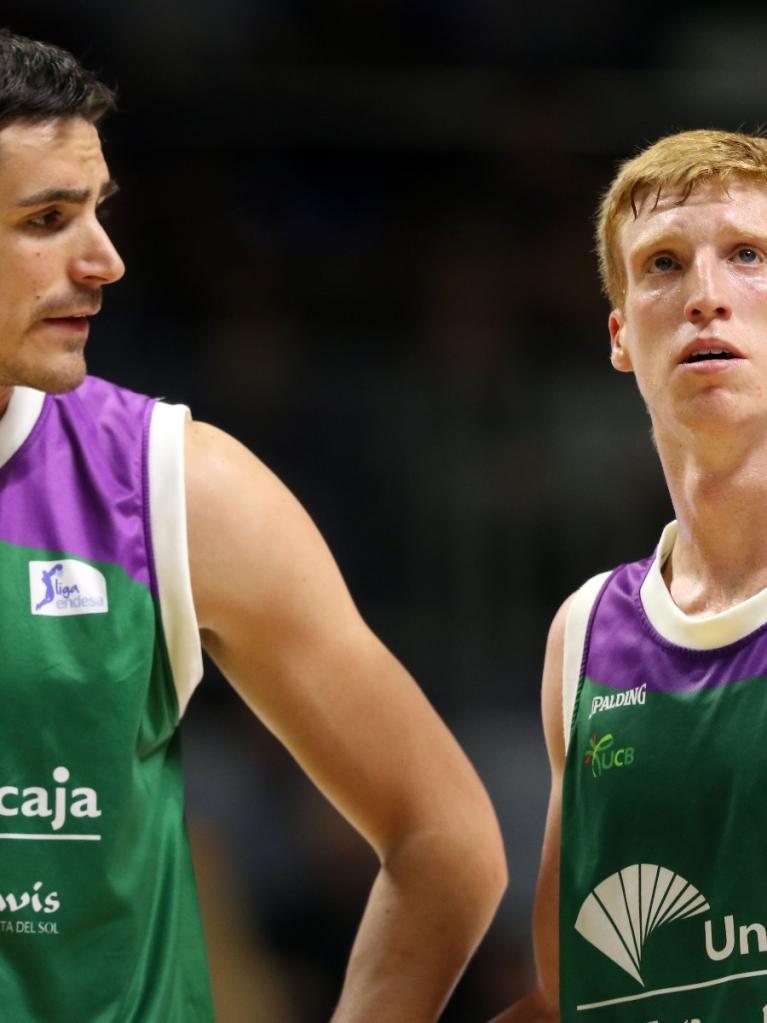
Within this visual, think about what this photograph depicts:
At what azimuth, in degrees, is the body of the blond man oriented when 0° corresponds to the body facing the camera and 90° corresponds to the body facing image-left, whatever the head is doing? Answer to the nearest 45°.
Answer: approximately 0°

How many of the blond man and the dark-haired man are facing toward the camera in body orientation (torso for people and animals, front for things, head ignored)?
2

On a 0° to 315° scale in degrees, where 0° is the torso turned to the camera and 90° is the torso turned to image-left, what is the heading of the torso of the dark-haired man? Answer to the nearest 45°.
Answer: approximately 0°

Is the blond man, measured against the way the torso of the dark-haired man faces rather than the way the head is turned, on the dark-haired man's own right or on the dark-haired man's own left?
on the dark-haired man's own left

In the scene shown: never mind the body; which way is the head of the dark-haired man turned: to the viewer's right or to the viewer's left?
to the viewer's right

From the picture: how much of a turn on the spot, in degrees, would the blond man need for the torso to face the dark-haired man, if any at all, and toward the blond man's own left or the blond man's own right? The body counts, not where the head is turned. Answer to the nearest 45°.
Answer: approximately 90° to the blond man's own right
